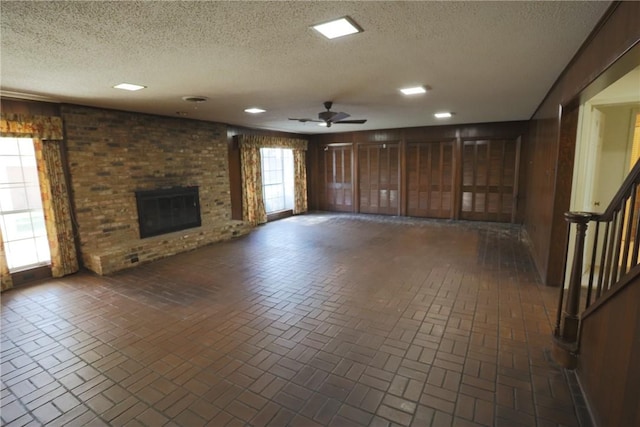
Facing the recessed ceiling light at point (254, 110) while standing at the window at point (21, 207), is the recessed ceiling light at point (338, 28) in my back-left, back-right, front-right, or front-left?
front-right

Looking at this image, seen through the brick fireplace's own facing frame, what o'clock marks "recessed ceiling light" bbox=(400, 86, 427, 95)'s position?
The recessed ceiling light is roughly at 12 o'clock from the brick fireplace.

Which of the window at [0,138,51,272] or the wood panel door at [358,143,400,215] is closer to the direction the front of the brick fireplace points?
the wood panel door

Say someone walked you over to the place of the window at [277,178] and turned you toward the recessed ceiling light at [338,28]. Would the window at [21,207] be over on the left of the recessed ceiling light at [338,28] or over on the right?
right

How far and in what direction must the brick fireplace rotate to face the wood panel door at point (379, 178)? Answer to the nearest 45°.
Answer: approximately 45° to its left

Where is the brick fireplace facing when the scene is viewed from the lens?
facing the viewer and to the right of the viewer

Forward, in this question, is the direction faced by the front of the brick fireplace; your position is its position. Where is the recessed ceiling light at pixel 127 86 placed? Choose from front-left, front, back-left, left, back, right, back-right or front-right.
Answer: front-right

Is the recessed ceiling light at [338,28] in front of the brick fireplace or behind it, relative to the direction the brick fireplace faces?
in front

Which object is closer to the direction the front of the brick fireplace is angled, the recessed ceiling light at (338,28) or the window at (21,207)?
the recessed ceiling light

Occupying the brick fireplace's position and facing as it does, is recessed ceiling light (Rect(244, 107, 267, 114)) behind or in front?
in front

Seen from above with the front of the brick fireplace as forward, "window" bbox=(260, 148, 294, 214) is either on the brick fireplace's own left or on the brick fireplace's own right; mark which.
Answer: on the brick fireplace's own left

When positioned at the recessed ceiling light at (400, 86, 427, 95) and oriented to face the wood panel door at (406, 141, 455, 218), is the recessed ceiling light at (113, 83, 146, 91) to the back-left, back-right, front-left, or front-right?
back-left

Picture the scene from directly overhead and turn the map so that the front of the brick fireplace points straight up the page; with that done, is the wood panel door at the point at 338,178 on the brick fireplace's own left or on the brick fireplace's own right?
on the brick fireplace's own left

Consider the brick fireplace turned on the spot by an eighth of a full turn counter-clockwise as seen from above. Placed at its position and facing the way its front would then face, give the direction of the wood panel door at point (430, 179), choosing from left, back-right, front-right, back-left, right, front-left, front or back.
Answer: front
